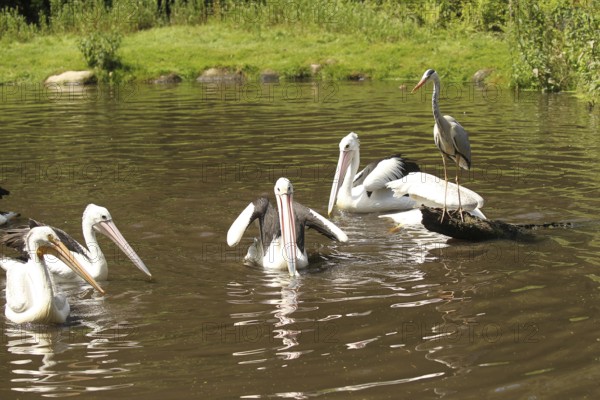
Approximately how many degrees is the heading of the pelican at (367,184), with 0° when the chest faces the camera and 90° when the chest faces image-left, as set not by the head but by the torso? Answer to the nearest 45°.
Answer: approximately 90°

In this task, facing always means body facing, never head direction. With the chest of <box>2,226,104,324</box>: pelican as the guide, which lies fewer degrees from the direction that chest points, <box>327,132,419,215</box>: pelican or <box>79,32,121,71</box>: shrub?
the pelican

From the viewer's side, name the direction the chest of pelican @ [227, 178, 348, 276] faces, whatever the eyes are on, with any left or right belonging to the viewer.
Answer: facing the viewer

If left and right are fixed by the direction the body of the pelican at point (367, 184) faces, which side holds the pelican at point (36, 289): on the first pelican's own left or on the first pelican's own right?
on the first pelican's own left

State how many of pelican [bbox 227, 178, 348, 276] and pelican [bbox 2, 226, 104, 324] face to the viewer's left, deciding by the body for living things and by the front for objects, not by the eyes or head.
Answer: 0

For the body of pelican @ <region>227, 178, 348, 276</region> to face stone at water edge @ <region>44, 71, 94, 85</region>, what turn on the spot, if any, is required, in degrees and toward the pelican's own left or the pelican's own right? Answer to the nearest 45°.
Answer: approximately 180°

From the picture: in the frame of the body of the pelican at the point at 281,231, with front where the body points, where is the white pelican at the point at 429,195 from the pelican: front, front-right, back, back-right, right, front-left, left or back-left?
back-left

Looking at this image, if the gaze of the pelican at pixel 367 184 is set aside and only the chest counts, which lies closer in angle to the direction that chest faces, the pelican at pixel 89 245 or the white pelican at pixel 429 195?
the pelican

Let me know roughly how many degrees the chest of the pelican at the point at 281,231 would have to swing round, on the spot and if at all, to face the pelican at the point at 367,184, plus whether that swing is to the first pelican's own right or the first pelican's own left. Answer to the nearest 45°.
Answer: approximately 180°

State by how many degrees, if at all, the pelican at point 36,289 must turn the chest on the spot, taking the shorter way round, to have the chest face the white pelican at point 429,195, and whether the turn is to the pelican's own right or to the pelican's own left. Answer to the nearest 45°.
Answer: approximately 90° to the pelican's own left

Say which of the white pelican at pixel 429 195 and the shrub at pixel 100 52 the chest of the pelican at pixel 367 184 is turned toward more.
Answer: the shrub

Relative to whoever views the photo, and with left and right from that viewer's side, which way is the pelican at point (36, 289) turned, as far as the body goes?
facing the viewer and to the right of the viewer
